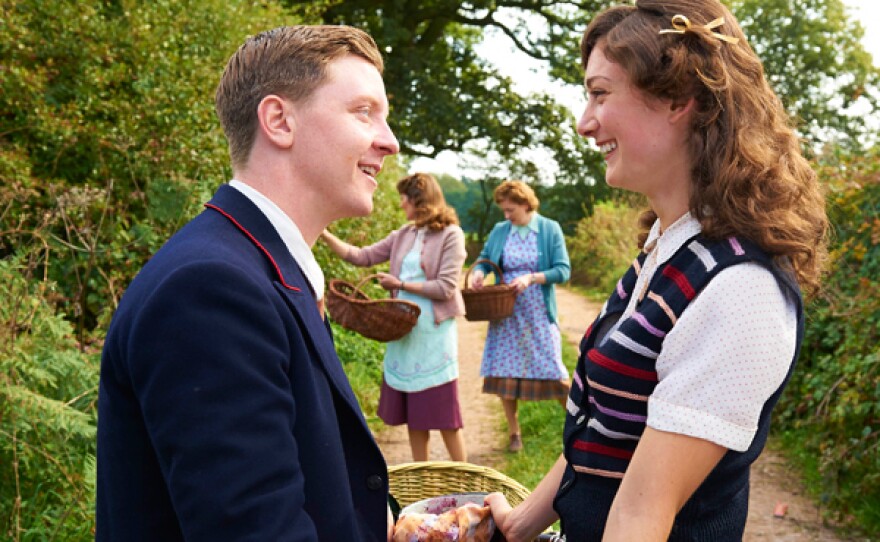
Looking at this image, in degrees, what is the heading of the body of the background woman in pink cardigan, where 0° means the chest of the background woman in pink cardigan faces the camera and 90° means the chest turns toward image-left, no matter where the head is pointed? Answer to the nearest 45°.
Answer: approximately 45°

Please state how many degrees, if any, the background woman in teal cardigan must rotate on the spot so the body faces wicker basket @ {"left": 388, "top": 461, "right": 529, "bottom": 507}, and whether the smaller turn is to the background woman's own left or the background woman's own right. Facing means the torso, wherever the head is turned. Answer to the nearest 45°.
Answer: approximately 45° to the background woman's own left

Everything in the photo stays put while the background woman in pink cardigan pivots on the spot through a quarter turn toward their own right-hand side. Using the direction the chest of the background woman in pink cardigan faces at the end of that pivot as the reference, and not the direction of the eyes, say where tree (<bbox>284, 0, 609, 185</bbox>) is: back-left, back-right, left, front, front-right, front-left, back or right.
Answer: front-right

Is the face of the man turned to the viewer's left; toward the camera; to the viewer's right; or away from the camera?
to the viewer's right

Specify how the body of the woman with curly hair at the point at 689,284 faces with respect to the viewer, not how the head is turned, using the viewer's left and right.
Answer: facing to the left of the viewer

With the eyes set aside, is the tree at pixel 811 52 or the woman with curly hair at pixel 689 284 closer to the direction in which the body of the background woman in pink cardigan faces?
the woman with curly hair

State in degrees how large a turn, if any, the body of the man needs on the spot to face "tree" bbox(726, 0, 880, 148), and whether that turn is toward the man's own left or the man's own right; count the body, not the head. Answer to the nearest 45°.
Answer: approximately 45° to the man's own left

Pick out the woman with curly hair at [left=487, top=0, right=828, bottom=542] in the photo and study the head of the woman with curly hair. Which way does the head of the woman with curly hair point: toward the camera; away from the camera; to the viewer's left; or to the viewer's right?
to the viewer's left

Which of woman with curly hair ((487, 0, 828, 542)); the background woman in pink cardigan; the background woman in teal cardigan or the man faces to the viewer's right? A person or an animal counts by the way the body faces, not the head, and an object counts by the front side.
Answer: the man

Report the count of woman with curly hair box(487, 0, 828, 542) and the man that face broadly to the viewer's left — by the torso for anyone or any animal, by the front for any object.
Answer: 1

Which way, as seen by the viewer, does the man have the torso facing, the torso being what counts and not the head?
to the viewer's right
